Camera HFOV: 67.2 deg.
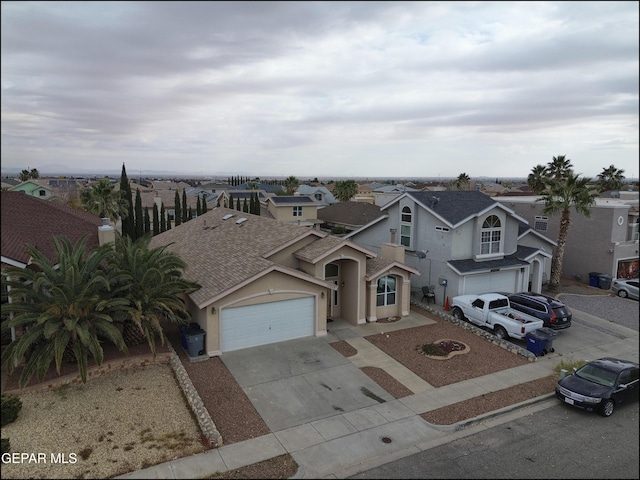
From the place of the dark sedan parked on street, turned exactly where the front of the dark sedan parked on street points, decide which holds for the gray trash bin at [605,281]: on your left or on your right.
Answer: on your right

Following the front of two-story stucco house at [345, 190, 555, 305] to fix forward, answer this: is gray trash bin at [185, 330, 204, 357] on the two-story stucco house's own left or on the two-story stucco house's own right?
on the two-story stucco house's own right

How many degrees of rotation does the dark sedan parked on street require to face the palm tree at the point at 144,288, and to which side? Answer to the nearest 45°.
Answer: approximately 45° to its right

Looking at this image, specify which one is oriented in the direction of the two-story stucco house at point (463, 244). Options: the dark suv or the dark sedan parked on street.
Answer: the dark suv

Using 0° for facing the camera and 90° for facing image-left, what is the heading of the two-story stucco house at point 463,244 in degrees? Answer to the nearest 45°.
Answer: approximately 315°

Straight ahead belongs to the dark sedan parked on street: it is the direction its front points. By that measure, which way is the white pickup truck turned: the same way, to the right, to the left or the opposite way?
to the right

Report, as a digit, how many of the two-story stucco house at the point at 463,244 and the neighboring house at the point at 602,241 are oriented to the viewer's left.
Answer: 0

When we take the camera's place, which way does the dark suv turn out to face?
facing away from the viewer and to the left of the viewer

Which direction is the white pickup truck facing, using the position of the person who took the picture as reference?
facing away from the viewer and to the left of the viewer

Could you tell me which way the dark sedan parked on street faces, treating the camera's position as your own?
facing the viewer and to the left of the viewer

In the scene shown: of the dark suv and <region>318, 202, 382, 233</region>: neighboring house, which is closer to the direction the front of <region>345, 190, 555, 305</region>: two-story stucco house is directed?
the dark suv

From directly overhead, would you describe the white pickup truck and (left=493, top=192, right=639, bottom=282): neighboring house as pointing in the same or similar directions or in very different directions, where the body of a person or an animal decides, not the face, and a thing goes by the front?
very different directions

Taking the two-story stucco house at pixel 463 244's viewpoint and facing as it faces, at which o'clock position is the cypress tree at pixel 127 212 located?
The cypress tree is roughly at 5 o'clock from the two-story stucco house.

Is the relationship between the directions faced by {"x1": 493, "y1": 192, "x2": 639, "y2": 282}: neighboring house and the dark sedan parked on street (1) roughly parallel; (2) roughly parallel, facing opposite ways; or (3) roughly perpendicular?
roughly perpendicular

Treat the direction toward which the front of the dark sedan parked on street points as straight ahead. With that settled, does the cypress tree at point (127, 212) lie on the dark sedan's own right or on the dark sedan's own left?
on the dark sedan's own right
